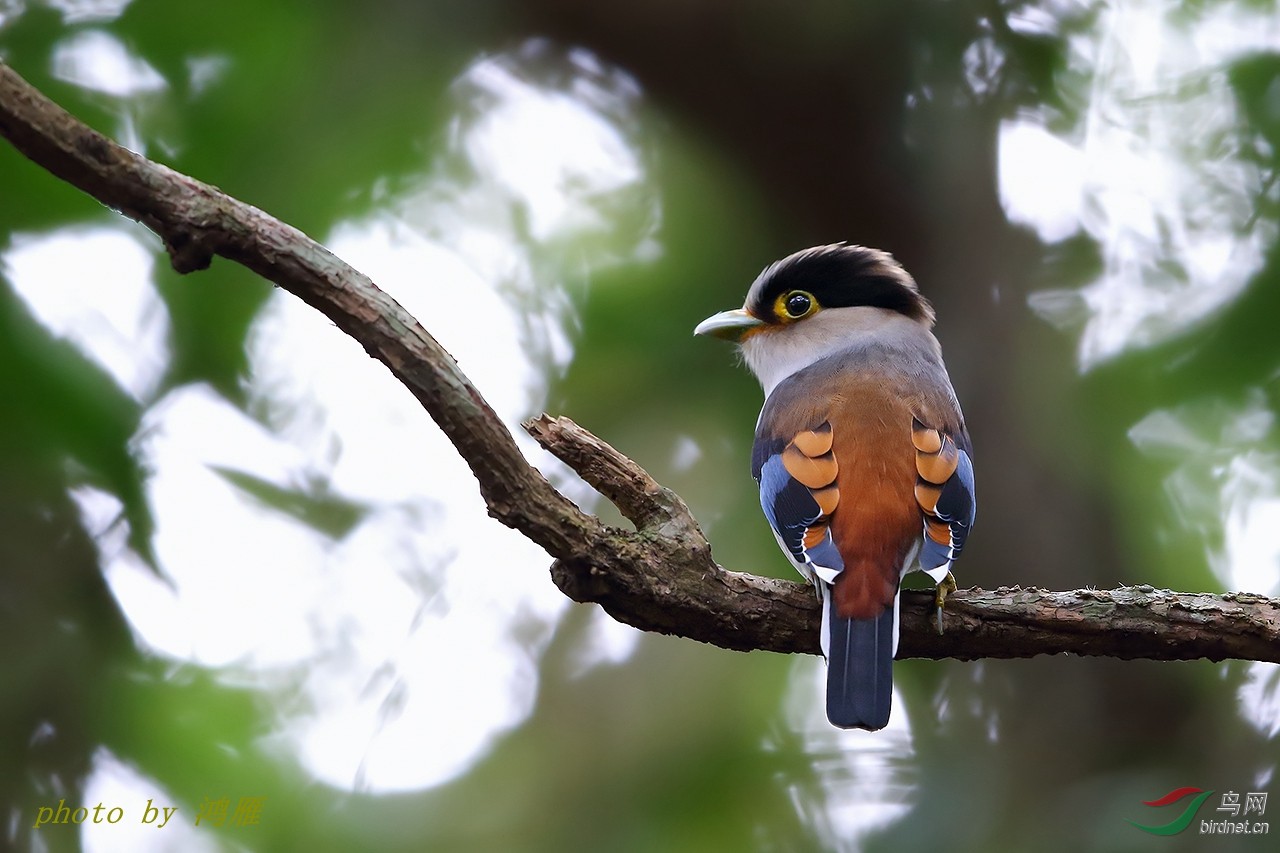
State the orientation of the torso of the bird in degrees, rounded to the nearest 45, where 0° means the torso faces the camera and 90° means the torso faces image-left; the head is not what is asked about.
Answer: approximately 180°
